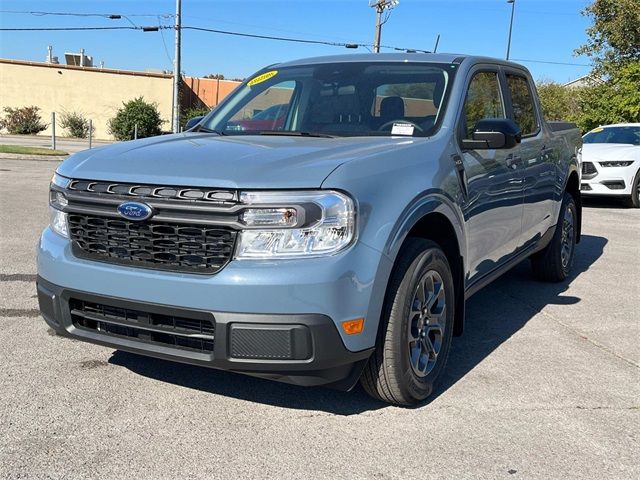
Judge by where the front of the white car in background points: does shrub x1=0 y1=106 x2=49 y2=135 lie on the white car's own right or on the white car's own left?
on the white car's own right

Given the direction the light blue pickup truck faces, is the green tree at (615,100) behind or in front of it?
behind

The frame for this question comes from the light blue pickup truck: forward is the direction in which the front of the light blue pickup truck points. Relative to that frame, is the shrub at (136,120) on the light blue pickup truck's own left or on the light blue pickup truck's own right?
on the light blue pickup truck's own right

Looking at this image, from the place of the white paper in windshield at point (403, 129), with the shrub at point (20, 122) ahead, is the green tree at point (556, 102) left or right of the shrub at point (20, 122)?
right

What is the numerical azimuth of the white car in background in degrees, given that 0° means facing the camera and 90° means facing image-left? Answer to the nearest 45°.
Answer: approximately 45°

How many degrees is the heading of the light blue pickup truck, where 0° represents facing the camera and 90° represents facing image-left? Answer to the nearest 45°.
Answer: approximately 45°

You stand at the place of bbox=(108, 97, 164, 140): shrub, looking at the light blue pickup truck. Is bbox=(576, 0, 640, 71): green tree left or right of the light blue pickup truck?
left

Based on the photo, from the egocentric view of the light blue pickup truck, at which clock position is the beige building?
The beige building is roughly at 4 o'clock from the light blue pickup truck.

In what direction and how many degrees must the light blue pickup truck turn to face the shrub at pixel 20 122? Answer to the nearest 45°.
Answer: approximately 90° to its right
